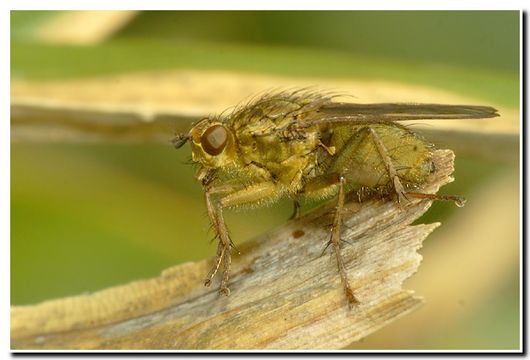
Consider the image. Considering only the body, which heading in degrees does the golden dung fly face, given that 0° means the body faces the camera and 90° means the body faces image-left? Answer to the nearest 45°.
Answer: approximately 90°
